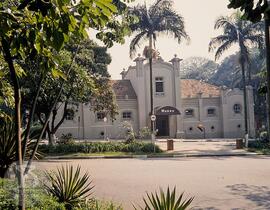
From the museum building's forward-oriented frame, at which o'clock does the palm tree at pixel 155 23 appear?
The palm tree is roughly at 12 o'clock from the museum building.

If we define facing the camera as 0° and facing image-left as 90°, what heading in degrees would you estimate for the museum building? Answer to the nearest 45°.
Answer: approximately 0°

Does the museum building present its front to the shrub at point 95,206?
yes

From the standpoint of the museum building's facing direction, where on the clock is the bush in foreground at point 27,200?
The bush in foreground is roughly at 12 o'clock from the museum building.

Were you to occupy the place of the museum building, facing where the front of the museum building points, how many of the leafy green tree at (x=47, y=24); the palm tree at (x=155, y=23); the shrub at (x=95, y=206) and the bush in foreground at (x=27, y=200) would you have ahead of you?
4
